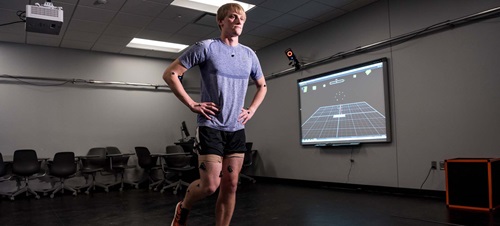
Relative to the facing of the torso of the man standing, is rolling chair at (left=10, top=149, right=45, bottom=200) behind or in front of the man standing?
behind

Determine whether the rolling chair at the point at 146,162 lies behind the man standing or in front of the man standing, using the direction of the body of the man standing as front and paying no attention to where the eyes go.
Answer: behind

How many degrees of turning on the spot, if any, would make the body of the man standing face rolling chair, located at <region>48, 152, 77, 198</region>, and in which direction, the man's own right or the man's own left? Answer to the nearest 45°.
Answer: approximately 180°

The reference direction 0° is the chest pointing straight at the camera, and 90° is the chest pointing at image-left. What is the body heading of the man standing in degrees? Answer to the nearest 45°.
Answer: approximately 315°
